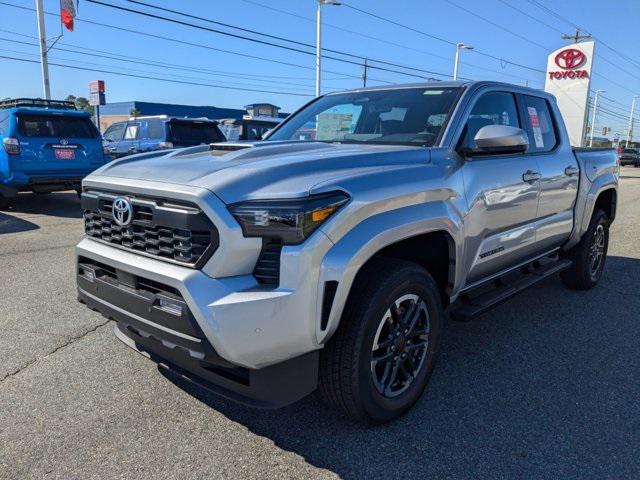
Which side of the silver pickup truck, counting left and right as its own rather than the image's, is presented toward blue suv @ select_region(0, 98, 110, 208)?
right

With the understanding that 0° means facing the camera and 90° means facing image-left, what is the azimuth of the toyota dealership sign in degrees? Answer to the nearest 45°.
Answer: approximately 0°

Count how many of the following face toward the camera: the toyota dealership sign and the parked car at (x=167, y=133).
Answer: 1

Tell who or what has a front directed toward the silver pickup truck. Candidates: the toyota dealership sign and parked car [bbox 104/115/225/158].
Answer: the toyota dealership sign

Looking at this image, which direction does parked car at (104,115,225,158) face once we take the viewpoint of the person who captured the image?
facing away from the viewer and to the left of the viewer

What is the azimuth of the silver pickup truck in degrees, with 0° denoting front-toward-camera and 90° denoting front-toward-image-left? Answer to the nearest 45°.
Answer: approximately 45°

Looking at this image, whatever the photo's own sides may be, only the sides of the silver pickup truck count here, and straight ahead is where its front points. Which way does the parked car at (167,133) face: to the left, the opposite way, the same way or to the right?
to the right

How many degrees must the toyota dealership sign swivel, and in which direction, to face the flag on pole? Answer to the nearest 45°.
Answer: approximately 45° to its right

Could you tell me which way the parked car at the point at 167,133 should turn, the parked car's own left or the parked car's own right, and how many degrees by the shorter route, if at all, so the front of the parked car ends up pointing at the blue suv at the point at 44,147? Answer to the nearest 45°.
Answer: approximately 90° to the parked car's own left

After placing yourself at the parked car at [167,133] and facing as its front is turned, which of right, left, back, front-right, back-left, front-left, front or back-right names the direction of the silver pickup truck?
back-left

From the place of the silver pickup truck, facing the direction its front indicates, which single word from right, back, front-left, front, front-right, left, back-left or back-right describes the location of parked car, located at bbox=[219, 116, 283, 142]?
back-right
